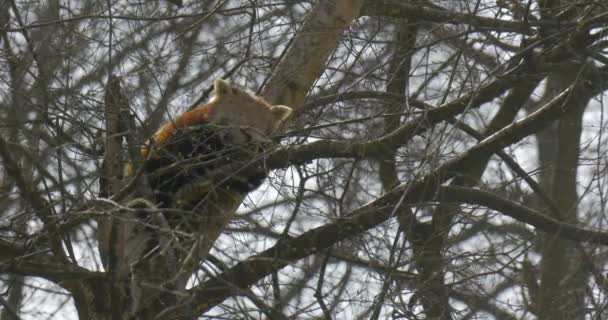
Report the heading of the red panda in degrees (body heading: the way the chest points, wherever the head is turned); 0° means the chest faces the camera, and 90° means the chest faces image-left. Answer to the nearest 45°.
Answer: approximately 315°
